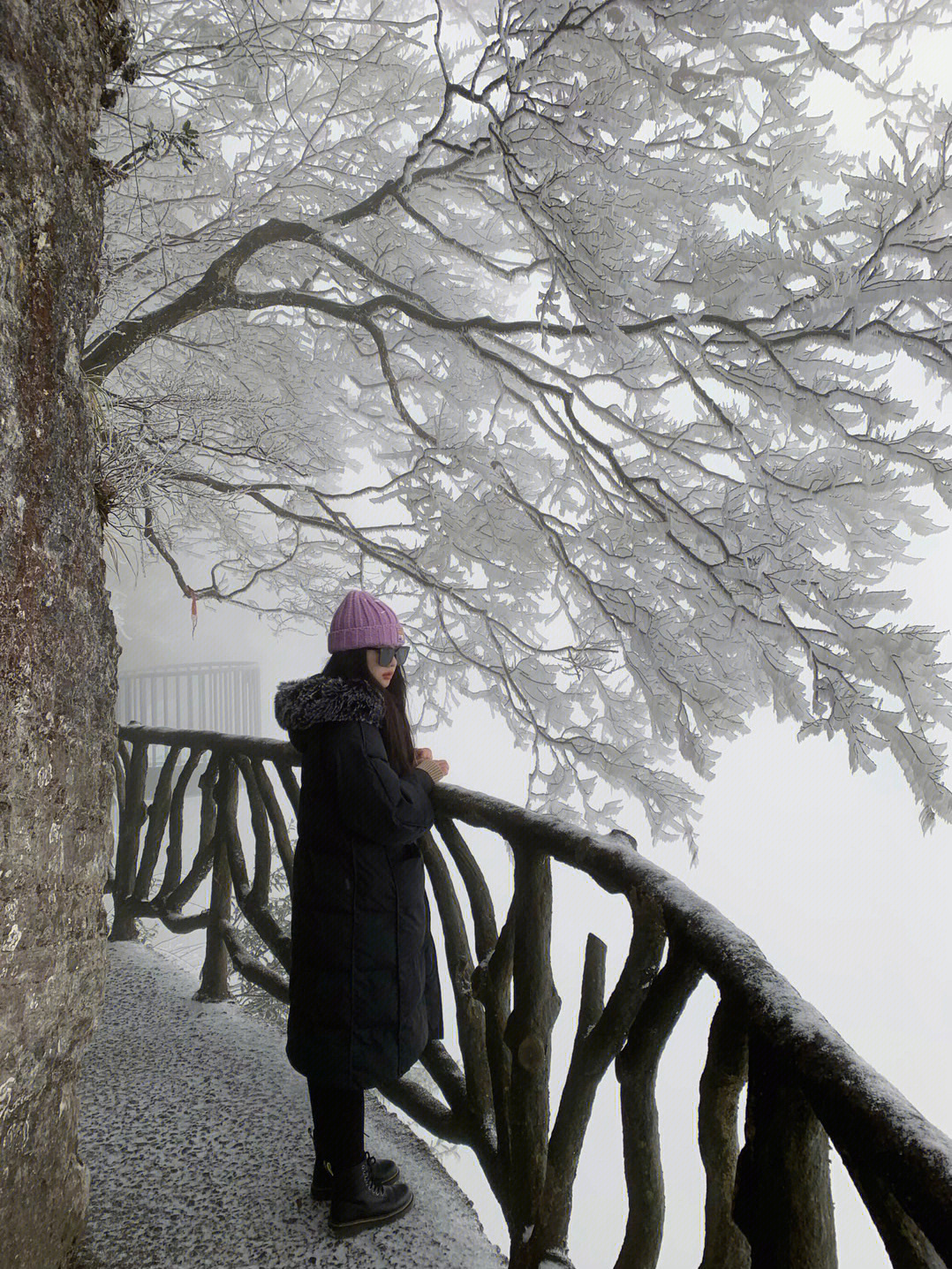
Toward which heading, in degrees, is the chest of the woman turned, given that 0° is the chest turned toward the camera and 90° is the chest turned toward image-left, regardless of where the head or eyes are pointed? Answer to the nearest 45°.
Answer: approximately 270°

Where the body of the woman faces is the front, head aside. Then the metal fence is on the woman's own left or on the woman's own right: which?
on the woman's own left

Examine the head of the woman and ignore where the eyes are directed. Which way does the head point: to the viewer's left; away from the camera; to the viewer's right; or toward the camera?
to the viewer's right
